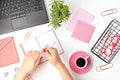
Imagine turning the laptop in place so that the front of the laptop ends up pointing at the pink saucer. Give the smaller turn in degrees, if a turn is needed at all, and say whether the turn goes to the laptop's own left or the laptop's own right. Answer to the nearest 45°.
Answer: approximately 45° to the laptop's own left

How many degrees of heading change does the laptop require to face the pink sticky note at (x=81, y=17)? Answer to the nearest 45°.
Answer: approximately 90° to its left

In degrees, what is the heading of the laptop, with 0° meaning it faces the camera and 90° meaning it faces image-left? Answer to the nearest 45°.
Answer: approximately 0°

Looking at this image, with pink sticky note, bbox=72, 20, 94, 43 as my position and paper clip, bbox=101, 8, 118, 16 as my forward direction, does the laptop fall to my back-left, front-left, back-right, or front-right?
back-left

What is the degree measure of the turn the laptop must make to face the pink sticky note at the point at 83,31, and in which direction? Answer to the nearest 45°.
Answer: approximately 90° to its left

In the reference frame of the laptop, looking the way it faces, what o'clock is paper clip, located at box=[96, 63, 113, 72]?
The paper clip is roughly at 10 o'clock from the laptop.

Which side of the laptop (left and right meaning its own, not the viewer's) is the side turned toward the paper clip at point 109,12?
left
